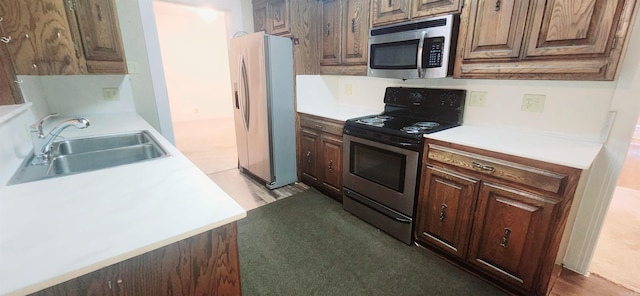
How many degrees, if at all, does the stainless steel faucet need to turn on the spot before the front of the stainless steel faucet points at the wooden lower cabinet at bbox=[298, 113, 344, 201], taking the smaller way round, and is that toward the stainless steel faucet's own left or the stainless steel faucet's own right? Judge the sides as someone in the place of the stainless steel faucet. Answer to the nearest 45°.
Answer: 0° — it already faces it

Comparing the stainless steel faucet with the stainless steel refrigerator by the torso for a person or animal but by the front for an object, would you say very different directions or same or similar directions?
very different directions

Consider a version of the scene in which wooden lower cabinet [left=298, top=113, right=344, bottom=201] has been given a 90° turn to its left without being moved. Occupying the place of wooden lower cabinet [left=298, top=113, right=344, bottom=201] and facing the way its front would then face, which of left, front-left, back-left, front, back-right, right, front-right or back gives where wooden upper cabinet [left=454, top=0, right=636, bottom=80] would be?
front

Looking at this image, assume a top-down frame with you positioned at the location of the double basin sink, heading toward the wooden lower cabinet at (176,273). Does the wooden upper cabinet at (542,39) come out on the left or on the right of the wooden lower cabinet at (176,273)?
left

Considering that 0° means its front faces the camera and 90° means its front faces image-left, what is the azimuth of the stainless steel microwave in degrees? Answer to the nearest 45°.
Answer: approximately 45°

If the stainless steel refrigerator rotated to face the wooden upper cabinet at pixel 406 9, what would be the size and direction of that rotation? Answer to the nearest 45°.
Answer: approximately 90° to its left

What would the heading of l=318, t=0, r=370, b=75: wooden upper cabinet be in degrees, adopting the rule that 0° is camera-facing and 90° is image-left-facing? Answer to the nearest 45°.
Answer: approximately 45°

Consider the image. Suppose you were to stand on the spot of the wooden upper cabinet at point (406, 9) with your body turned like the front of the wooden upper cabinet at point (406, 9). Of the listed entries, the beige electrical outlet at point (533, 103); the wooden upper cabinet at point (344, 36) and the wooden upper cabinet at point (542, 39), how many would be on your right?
1

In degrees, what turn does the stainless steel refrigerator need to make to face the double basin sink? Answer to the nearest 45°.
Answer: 0° — it already faces it

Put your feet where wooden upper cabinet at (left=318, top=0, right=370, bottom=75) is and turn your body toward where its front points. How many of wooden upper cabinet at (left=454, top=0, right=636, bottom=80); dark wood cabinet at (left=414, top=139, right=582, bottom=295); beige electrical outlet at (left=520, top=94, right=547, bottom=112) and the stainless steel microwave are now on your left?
4
